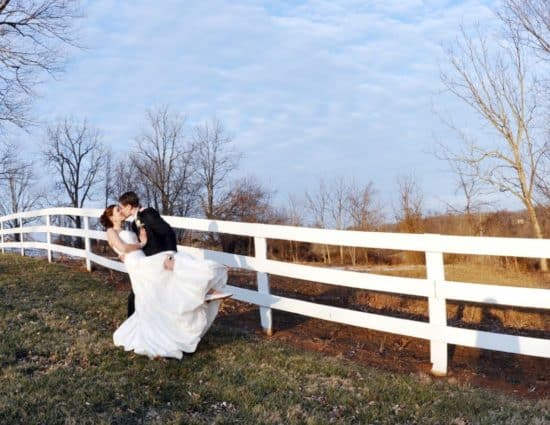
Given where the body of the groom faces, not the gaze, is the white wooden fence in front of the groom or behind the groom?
behind

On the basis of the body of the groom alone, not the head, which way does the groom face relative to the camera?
to the viewer's left

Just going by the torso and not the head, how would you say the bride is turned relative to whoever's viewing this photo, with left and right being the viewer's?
facing to the right of the viewer
